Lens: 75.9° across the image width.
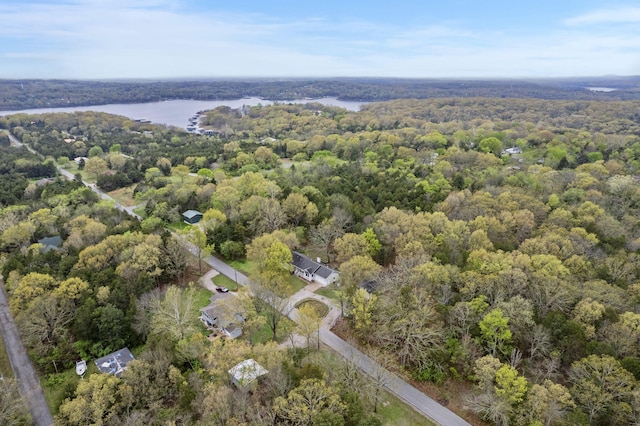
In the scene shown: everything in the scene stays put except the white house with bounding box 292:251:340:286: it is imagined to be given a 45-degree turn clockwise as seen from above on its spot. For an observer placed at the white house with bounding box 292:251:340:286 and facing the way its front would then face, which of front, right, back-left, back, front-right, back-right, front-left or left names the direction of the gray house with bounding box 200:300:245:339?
front-left

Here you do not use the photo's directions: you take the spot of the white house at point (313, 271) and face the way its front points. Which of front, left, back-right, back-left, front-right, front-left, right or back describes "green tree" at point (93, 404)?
front

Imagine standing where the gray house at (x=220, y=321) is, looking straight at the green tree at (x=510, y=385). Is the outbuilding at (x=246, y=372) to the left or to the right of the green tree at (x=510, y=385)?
right

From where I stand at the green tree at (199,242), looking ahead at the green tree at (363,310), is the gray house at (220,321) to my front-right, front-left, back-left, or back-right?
front-right

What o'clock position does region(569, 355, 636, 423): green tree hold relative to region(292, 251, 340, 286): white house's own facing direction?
The green tree is roughly at 9 o'clock from the white house.

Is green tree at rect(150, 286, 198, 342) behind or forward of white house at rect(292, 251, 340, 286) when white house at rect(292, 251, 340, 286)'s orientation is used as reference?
forward

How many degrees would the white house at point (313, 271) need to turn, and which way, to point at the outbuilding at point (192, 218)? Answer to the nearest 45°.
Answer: approximately 90° to its right

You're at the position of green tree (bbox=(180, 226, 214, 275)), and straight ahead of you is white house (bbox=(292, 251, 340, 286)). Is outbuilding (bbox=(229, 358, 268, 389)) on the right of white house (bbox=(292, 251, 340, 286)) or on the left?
right

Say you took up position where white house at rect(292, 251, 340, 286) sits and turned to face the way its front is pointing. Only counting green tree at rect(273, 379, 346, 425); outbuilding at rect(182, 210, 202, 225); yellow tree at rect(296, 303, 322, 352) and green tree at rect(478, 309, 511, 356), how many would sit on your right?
1

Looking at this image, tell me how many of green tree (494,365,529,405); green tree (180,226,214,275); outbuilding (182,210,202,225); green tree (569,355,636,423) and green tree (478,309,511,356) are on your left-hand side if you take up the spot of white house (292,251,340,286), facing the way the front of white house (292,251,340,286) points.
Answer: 3

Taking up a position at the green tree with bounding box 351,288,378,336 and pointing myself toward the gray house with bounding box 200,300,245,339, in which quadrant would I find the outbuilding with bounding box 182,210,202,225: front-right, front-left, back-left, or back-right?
front-right

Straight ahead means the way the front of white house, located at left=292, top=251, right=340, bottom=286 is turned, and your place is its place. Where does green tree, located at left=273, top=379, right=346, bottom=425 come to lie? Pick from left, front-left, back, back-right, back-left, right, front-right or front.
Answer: front-left

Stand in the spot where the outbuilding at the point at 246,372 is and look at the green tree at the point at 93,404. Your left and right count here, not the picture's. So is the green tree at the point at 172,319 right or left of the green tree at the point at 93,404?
right

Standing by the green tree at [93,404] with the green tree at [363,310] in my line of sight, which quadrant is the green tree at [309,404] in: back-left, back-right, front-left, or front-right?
front-right

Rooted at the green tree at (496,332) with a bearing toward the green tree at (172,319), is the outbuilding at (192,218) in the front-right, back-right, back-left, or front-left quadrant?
front-right

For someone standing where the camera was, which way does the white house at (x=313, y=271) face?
facing the viewer and to the left of the viewer

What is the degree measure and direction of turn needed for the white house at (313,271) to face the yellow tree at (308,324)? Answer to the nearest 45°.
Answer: approximately 45° to its left
